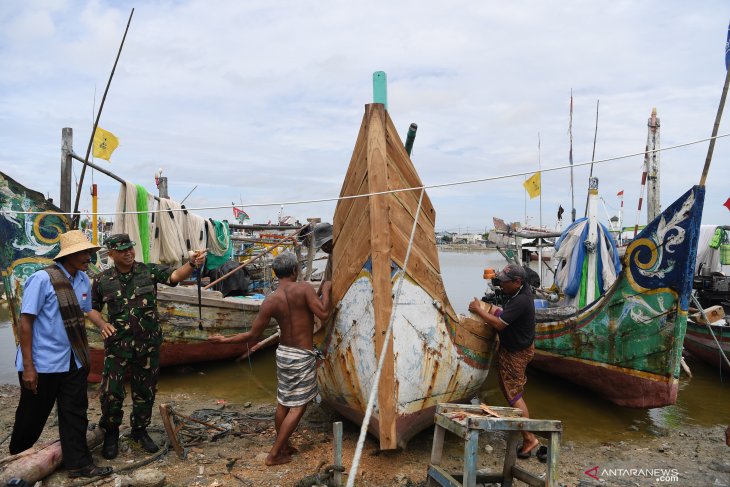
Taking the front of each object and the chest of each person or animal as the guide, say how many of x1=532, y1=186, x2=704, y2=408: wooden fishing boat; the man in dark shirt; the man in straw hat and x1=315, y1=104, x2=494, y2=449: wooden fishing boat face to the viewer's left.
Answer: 1

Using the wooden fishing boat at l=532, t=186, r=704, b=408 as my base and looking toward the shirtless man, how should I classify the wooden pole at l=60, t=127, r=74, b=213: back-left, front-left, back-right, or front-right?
front-right

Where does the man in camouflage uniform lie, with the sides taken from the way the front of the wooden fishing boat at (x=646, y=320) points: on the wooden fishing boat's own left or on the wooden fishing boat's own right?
on the wooden fishing boat's own right

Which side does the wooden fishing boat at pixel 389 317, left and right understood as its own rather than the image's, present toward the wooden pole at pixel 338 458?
front

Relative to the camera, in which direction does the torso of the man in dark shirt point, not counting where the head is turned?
to the viewer's left

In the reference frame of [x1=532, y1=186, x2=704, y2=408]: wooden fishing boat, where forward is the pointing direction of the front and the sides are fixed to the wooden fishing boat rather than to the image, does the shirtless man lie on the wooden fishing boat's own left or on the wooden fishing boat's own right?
on the wooden fishing boat's own right

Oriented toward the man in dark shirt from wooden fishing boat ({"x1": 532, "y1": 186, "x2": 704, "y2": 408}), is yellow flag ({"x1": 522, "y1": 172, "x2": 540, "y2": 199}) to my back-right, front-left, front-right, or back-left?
back-right

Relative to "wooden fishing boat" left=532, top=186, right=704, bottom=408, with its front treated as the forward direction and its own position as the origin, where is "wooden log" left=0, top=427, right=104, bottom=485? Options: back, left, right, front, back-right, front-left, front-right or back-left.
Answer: right

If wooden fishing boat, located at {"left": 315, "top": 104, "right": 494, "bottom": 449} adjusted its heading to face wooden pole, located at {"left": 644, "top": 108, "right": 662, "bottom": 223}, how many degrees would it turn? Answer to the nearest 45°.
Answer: approximately 135° to its left

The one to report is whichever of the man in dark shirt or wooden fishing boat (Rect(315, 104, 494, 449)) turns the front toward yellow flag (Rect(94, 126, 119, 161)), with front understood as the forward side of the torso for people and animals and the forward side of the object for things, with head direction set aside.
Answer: the man in dark shirt

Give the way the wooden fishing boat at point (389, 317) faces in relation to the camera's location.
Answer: facing the viewer

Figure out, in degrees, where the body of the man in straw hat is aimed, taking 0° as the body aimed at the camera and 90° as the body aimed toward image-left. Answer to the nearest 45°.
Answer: approximately 315°

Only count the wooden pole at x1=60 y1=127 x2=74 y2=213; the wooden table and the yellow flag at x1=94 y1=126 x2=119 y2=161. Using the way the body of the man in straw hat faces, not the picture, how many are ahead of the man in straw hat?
1

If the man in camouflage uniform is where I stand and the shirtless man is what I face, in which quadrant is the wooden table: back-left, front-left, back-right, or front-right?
front-right

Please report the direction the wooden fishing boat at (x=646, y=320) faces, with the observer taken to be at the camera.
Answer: facing the viewer and to the right of the viewer
